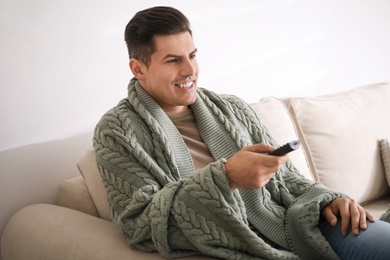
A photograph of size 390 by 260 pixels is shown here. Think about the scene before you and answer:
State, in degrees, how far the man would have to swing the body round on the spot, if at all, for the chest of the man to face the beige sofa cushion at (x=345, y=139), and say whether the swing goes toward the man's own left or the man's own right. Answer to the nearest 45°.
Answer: approximately 90° to the man's own left

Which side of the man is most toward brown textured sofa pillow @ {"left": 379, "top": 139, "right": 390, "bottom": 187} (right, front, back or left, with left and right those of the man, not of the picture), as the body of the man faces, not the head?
left

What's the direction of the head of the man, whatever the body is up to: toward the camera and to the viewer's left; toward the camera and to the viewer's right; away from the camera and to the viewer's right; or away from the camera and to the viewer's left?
toward the camera and to the viewer's right

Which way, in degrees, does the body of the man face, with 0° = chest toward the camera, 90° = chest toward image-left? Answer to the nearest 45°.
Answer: approximately 315°
